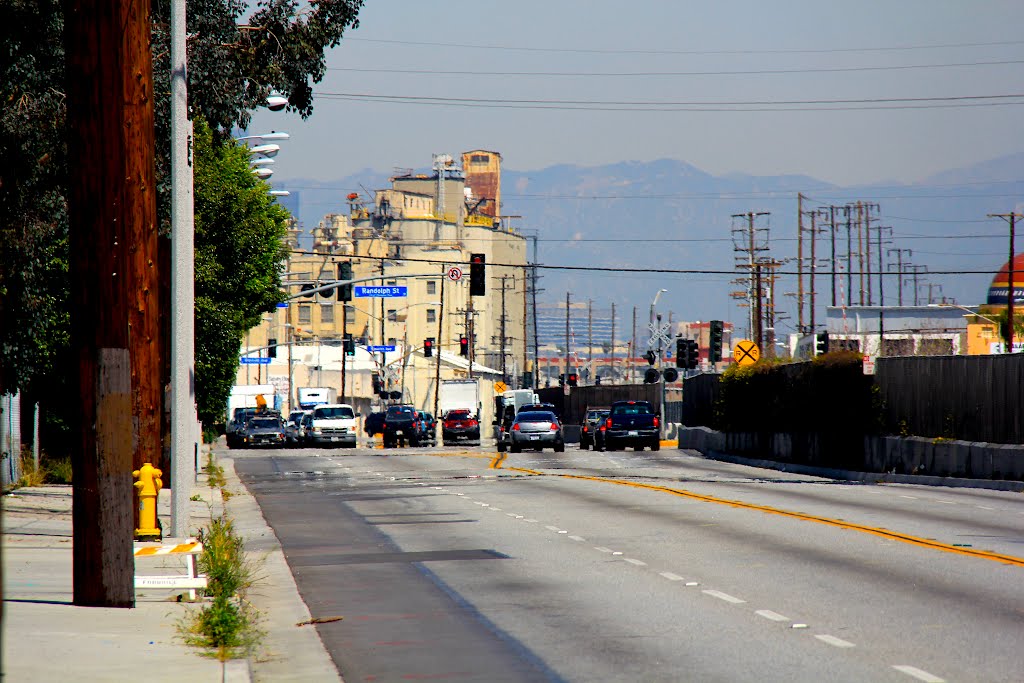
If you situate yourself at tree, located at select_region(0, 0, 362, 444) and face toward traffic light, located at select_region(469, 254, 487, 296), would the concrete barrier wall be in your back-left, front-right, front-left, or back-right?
front-right

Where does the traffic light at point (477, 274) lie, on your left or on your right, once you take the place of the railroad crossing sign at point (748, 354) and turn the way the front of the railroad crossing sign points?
on your right

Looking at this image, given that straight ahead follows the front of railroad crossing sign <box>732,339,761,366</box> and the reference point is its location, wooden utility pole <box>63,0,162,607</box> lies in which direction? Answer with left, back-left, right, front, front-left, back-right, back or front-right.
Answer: front

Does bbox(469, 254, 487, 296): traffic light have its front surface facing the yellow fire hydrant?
yes

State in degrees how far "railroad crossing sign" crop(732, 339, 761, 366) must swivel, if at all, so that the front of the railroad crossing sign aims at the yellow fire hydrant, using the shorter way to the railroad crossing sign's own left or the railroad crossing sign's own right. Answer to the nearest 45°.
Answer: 0° — it already faces it

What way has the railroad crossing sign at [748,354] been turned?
toward the camera

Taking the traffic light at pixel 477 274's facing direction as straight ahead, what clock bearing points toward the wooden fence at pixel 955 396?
The wooden fence is roughly at 11 o'clock from the traffic light.

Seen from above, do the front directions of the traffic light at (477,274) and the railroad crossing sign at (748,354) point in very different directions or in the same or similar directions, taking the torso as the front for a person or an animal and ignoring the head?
same or similar directions

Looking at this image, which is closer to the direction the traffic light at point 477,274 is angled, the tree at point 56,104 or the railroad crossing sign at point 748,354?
the tree

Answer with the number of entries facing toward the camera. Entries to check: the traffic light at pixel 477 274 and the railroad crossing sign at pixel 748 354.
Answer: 2

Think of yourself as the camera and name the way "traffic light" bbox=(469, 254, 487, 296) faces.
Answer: facing the viewer

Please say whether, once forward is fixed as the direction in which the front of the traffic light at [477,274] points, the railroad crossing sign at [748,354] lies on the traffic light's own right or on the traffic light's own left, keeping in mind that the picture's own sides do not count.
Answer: on the traffic light's own left
